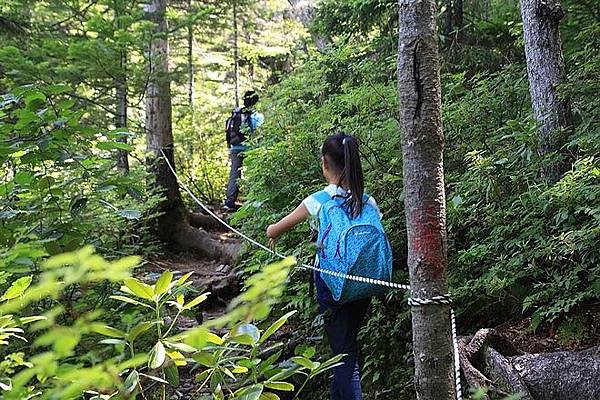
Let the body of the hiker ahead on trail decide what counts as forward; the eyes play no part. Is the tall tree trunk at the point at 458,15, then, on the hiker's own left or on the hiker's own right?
on the hiker's own right

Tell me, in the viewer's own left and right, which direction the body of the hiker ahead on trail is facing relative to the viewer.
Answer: facing away from the viewer and to the right of the viewer

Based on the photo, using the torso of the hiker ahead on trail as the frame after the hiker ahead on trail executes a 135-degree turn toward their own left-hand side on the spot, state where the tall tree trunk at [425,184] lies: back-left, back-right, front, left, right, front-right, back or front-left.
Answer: left

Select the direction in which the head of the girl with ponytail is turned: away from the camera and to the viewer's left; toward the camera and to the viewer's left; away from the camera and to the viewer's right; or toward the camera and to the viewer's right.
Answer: away from the camera and to the viewer's left

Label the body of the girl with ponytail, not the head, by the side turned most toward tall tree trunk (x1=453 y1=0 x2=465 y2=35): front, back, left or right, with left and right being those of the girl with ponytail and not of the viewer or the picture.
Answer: front

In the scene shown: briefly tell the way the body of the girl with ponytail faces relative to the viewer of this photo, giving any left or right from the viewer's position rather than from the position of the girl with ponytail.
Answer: facing away from the viewer and to the left of the viewer

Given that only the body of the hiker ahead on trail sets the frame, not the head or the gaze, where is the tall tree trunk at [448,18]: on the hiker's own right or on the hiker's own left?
on the hiker's own right

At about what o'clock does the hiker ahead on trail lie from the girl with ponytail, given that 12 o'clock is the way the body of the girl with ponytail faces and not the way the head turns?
The hiker ahead on trail is roughly at 1 o'clock from the girl with ponytail.

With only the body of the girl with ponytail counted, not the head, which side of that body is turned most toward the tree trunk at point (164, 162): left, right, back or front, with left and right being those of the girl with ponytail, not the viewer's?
front

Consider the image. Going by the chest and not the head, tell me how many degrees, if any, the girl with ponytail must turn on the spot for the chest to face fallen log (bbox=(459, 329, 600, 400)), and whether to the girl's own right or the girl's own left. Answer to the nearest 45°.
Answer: approximately 135° to the girl's own right

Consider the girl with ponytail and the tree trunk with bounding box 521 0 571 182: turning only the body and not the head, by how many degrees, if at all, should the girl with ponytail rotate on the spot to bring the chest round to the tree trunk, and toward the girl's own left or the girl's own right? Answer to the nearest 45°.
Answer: approximately 90° to the girl's own right

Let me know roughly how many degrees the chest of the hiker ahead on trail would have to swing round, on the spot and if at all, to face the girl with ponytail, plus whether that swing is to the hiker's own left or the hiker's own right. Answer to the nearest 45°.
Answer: approximately 135° to the hiker's own right

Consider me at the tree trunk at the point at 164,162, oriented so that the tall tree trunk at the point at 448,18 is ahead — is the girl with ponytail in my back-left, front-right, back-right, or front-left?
front-right

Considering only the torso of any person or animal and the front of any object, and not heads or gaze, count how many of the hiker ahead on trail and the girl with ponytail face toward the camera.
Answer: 0
